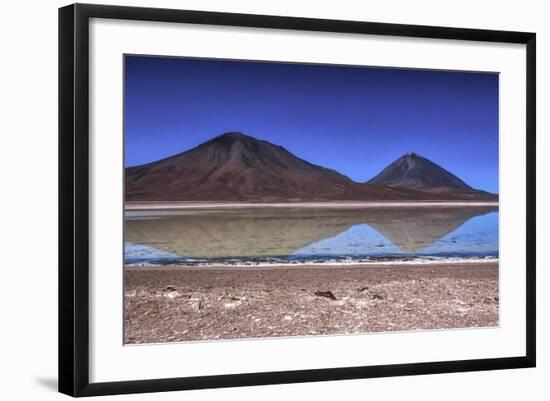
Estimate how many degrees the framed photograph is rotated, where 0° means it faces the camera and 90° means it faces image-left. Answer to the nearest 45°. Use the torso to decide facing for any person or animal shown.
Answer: approximately 315°
